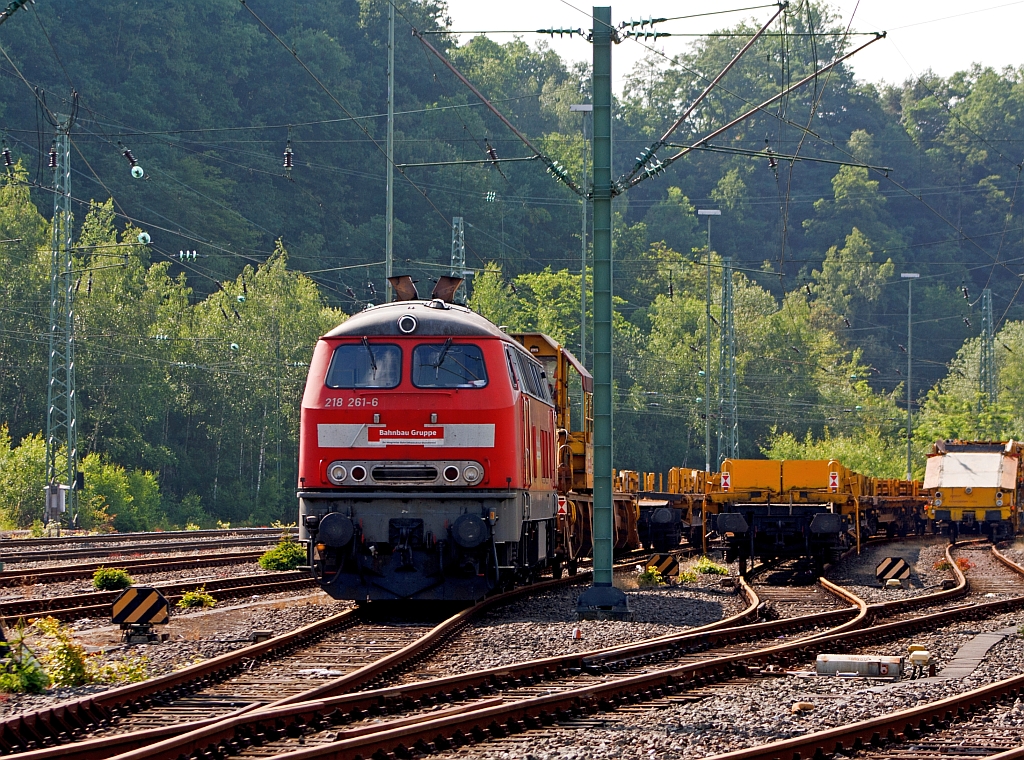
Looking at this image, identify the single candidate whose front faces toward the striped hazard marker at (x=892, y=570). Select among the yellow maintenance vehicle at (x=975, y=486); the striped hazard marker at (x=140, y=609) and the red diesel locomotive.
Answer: the yellow maintenance vehicle

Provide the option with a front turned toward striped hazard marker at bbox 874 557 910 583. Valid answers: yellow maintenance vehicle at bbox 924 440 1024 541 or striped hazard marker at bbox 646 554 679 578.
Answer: the yellow maintenance vehicle

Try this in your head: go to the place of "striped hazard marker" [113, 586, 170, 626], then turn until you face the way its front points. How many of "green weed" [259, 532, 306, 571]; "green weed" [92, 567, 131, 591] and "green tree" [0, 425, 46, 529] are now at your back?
3

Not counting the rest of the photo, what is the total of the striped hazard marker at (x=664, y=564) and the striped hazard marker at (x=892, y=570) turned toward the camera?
2

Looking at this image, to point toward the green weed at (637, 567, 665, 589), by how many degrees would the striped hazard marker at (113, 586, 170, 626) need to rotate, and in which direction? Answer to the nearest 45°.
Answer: approximately 135° to its left

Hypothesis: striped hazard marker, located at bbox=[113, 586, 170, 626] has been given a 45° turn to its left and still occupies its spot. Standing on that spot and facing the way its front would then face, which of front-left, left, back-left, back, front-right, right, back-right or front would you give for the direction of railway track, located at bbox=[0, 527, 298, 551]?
back-left

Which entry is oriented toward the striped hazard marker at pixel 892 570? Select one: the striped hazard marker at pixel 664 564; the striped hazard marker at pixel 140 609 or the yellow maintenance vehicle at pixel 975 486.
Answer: the yellow maintenance vehicle

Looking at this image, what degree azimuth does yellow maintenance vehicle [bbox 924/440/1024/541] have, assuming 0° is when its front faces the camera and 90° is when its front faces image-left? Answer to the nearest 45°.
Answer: approximately 0°

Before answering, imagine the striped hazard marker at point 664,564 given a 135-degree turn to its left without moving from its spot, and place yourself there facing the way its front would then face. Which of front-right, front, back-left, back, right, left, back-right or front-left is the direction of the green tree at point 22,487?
left

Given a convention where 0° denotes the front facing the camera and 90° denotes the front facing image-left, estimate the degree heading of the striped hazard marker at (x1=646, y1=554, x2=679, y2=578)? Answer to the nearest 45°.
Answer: approximately 0°

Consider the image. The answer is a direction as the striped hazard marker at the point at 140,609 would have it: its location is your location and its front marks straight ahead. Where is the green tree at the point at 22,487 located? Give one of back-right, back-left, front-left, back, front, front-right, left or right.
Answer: back

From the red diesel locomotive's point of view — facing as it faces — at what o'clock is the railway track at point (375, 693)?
The railway track is roughly at 12 o'clock from the red diesel locomotive.

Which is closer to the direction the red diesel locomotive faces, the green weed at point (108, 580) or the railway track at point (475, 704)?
the railway track

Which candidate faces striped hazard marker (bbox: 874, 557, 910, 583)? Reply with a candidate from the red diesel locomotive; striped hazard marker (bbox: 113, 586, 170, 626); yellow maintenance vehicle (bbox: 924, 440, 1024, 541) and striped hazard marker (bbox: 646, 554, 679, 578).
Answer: the yellow maintenance vehicle

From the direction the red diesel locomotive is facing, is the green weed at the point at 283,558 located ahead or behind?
behind
